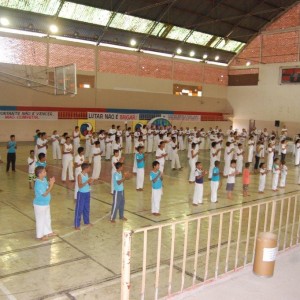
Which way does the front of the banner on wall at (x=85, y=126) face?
toward the camera

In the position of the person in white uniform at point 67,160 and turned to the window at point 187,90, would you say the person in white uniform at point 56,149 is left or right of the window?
left

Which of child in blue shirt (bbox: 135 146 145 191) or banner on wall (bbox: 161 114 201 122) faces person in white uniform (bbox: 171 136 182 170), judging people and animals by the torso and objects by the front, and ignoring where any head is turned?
the banner on wall

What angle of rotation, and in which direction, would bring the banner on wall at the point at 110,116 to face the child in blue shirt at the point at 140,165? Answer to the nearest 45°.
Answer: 0° — it already faces them

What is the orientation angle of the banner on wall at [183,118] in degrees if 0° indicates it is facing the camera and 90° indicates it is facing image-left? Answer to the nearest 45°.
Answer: approximately 0°

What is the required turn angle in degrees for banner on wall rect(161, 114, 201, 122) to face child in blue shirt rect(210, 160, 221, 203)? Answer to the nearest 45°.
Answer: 0° — it already faces them

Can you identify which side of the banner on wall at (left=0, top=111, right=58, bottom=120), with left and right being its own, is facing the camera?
front

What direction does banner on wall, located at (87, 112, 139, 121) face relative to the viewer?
toward the camera

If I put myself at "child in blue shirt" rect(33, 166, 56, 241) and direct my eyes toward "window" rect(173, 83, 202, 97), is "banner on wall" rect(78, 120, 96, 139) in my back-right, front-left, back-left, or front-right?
front-left

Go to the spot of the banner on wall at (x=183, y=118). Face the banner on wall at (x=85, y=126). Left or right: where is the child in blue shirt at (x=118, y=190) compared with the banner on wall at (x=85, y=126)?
left

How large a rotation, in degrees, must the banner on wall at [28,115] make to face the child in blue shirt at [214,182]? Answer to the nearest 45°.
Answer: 0° — it already faces them

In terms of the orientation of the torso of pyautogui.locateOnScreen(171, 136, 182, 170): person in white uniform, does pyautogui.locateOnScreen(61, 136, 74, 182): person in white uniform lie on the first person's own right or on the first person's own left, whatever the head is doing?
on the first person's own right
